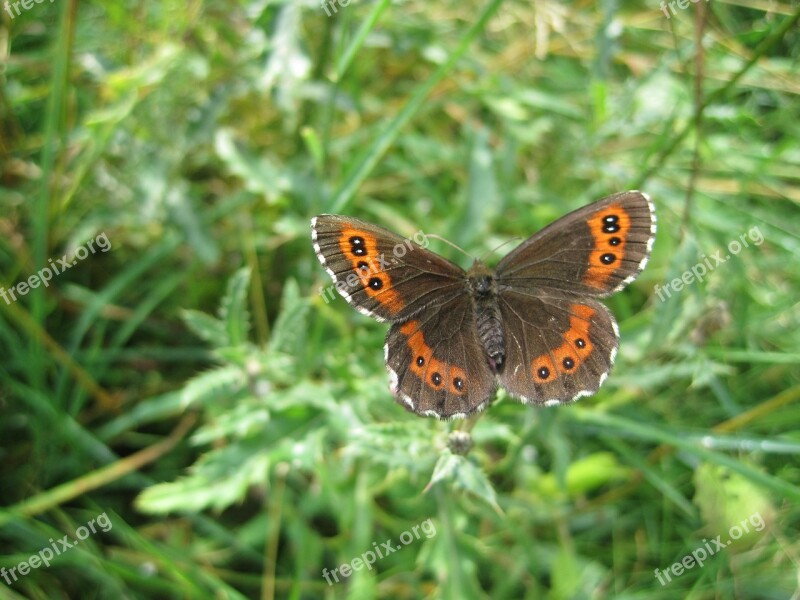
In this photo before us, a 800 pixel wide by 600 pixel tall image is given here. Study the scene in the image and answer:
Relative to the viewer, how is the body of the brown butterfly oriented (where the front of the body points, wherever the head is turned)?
away from the camera

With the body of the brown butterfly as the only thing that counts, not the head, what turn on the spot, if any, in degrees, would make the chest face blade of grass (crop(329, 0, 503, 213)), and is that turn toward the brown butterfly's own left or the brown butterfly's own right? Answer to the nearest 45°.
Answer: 0° — it already faces it
